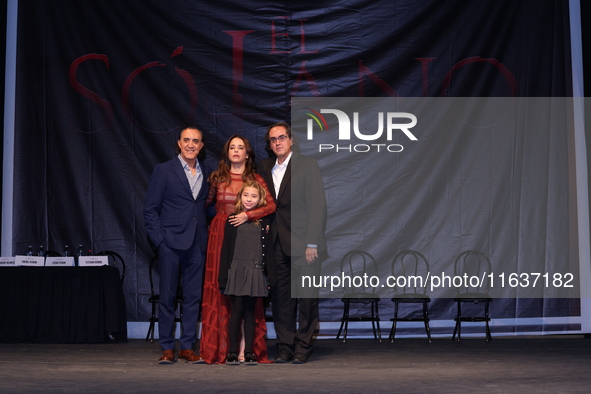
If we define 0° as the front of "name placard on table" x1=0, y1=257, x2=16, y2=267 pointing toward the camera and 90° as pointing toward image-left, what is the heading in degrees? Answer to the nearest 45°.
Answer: approximately 0°

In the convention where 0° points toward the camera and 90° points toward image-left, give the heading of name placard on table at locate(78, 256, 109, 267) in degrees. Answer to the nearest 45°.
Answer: approximately 0°
